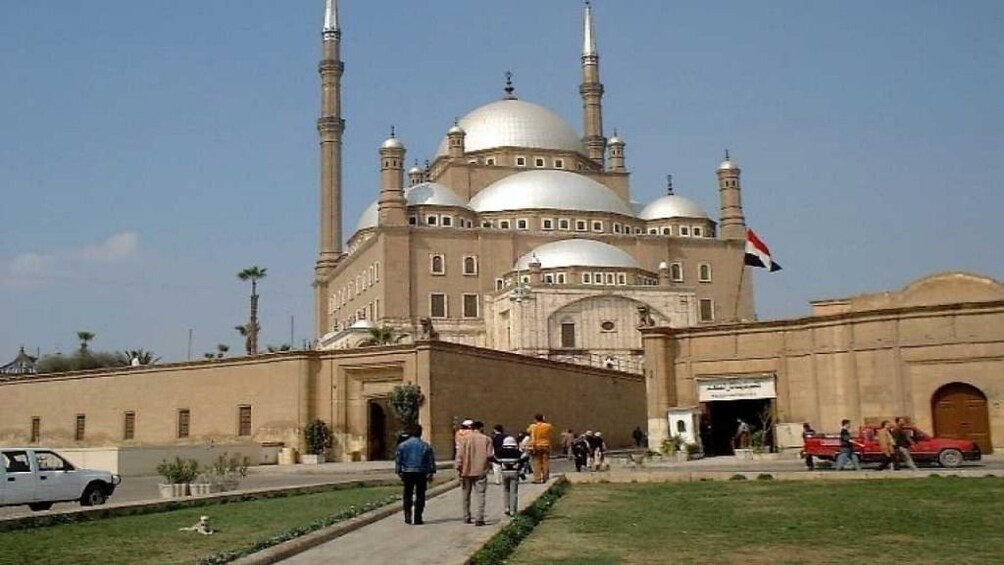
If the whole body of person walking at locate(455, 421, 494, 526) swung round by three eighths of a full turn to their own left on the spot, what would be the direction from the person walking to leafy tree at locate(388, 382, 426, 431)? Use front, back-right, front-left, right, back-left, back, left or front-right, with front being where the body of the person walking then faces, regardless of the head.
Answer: back-right

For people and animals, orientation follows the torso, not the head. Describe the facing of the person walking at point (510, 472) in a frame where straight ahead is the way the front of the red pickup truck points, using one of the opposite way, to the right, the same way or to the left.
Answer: to the left

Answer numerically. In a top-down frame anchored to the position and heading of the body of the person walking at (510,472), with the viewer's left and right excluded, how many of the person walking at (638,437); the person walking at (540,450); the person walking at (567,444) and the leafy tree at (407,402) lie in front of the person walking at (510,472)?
4

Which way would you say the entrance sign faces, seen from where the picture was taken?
facing the viewer

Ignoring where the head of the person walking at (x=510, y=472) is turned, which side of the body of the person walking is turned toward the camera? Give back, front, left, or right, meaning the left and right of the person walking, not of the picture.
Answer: back

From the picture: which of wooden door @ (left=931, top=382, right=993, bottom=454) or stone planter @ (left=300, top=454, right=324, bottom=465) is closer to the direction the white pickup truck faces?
the wooden door

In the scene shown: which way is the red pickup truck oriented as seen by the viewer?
to the viewer's right

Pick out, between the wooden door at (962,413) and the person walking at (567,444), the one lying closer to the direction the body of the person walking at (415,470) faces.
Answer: the person walking

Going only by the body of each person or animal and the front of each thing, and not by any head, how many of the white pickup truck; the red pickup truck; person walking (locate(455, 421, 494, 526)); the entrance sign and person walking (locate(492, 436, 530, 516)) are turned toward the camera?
1

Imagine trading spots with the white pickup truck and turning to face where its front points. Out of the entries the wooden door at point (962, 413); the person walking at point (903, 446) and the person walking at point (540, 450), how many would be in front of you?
3

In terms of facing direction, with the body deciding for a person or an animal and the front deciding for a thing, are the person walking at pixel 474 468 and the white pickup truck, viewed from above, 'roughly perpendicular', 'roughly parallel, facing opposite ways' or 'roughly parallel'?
roughly perpendicular

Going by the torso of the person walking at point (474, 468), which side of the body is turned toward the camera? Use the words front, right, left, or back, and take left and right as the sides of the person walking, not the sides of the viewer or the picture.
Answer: back

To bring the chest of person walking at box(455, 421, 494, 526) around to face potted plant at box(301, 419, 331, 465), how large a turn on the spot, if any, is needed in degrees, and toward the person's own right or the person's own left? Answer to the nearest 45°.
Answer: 0° — they already face it

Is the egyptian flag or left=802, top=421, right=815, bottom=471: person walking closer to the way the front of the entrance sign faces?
the person walking

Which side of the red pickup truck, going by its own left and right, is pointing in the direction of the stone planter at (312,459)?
back

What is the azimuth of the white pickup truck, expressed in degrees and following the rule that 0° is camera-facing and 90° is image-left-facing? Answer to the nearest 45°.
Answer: approximately 270°
